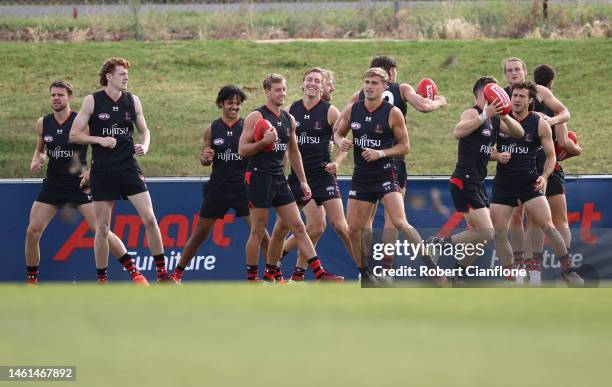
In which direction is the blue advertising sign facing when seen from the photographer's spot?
facing the viewer

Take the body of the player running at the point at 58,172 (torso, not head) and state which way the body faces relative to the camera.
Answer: toward the camera

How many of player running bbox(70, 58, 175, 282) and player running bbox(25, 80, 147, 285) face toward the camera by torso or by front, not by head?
2

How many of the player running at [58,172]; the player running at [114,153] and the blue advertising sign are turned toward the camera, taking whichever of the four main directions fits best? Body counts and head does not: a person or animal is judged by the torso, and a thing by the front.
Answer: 3

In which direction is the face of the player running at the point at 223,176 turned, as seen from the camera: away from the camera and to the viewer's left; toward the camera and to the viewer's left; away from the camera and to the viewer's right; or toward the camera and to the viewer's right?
toward the camera and to the viewer's right

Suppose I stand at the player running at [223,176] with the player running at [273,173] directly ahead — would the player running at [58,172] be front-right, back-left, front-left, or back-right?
back-right

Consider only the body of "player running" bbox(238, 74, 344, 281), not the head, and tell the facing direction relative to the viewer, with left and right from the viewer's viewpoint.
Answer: facing the viewer and to the right of the viewer

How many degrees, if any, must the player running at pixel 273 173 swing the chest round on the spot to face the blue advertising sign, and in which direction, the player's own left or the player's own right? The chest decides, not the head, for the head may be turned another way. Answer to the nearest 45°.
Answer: approximately 180°

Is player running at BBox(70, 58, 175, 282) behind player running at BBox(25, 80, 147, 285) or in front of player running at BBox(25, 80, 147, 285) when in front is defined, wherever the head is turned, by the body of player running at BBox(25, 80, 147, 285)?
in front
